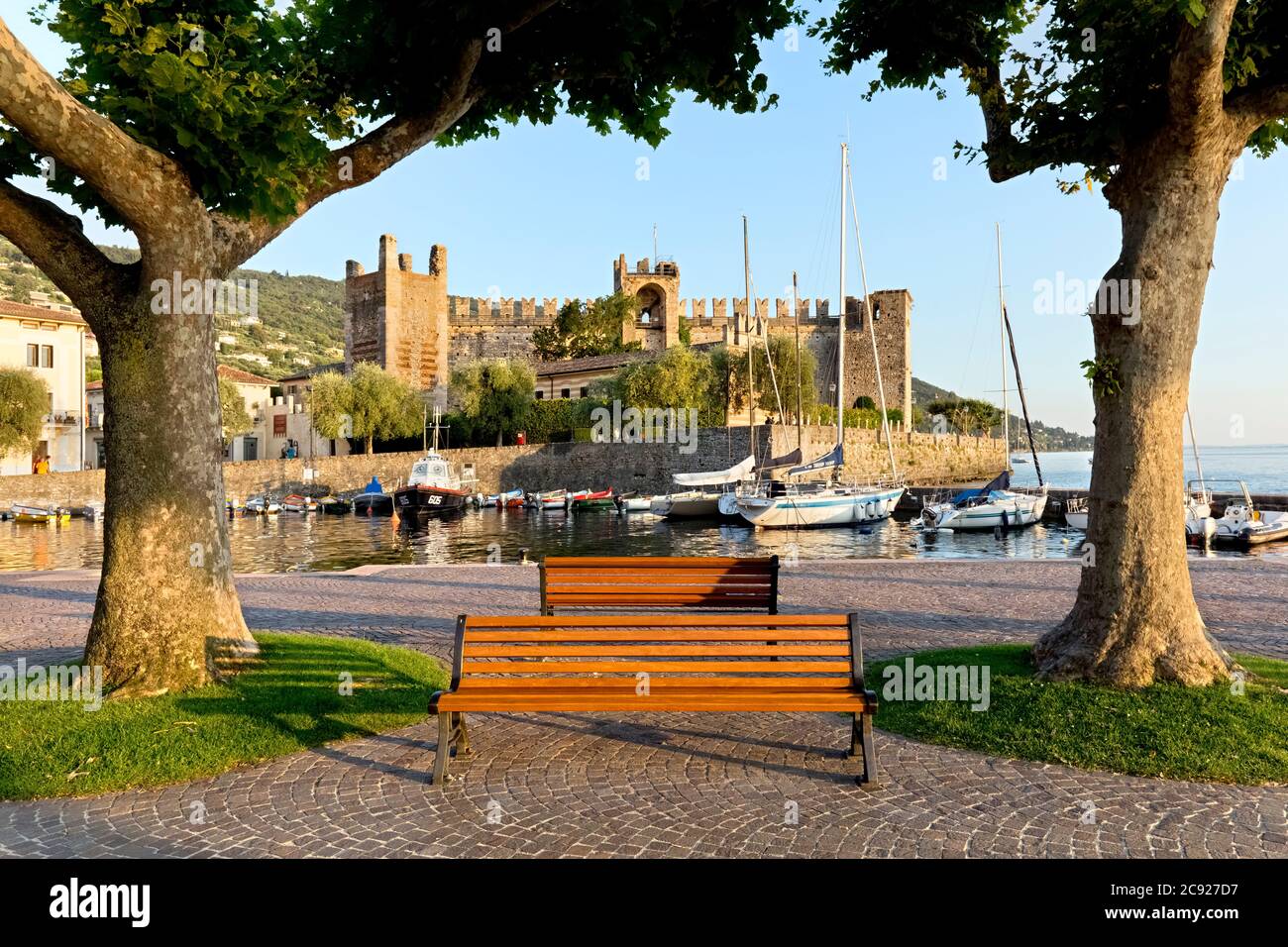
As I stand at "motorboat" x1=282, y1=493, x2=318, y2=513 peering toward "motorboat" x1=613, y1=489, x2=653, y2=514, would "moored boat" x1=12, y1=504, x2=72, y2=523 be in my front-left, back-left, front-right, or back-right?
back-right

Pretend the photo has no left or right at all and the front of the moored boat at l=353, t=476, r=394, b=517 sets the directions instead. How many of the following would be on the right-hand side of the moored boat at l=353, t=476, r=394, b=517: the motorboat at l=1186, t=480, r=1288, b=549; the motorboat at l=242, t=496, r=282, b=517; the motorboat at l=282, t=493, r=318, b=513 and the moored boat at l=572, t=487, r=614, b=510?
2

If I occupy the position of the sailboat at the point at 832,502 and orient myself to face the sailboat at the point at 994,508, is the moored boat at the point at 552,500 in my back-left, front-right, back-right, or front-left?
back-left

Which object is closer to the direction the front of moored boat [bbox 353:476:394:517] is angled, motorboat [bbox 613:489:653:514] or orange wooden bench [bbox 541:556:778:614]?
the orange wooden bench

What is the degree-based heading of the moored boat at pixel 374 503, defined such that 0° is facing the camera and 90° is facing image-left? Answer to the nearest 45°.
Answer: approximately 0°

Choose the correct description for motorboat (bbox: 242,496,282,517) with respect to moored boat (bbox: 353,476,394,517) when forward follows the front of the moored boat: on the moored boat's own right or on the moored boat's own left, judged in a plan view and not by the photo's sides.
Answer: on the moored boat's own right

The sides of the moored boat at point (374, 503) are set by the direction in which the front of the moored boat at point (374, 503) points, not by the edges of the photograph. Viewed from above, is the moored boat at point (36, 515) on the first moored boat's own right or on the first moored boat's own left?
on the first moored boat's own right

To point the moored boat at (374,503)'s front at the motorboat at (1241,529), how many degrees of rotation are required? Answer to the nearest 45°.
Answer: approximately 45° to its left

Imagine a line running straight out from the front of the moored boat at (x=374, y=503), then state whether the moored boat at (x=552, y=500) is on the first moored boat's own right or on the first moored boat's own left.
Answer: on the first moored boat's own left

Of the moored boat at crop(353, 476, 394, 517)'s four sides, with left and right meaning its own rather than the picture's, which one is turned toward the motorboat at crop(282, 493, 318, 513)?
right

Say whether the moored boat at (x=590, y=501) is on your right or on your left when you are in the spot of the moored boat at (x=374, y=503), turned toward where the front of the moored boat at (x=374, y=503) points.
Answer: on your left
